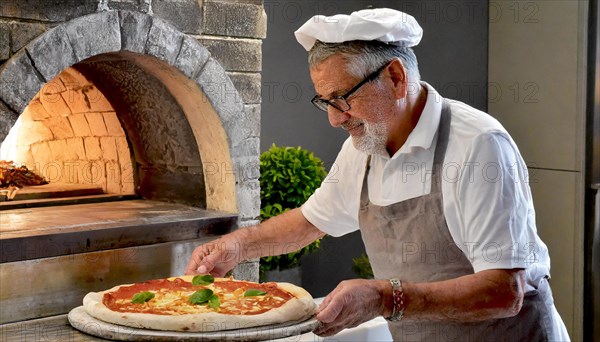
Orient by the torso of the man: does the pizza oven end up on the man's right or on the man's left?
on the man's right

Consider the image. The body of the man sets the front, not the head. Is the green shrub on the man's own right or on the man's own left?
on the man's own right

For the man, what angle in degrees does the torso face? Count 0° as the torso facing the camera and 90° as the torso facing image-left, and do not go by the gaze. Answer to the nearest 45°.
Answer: approximately 45°

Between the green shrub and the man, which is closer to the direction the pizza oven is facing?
the man

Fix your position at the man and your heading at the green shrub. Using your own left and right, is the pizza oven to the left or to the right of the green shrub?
left
